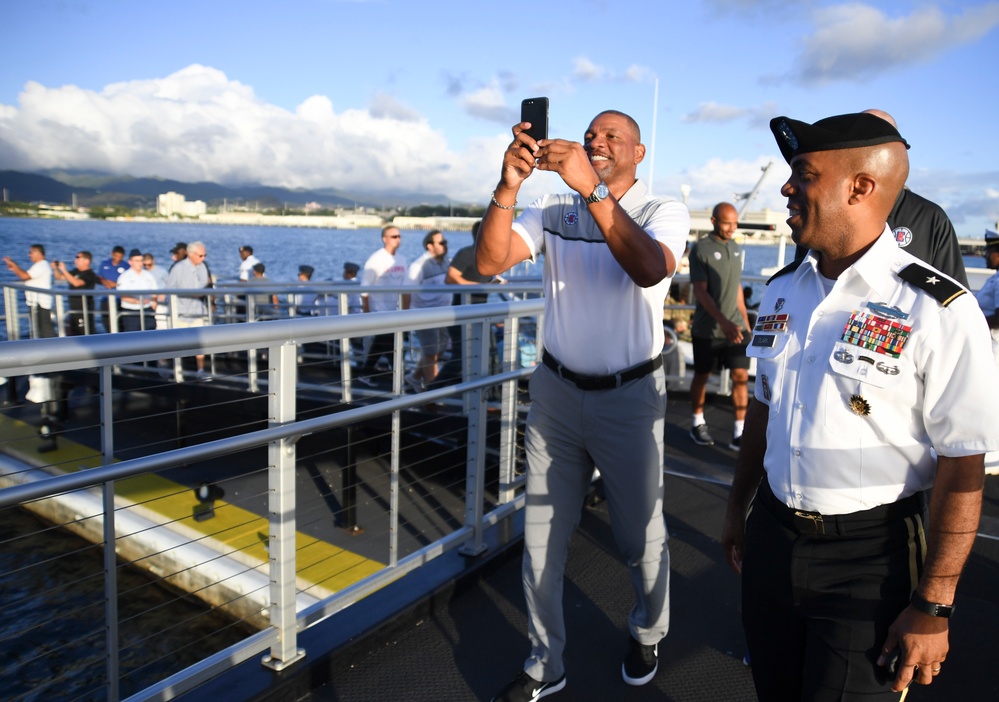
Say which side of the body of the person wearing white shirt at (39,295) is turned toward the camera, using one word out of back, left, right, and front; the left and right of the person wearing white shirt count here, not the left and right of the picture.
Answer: left

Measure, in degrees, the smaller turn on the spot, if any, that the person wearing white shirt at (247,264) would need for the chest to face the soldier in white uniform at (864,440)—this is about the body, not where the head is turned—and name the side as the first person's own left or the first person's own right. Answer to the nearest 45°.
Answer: approximately 90° to the first person's own left

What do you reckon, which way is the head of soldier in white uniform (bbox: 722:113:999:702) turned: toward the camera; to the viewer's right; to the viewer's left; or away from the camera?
to the viewer's left

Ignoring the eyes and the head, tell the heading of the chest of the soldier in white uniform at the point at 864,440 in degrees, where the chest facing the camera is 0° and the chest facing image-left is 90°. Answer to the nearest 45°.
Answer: approximately 45°

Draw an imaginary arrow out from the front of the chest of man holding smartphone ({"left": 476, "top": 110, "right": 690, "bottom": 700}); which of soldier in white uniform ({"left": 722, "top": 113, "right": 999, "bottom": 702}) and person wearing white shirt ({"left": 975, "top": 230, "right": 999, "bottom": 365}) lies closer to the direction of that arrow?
the soldier in white uniform
